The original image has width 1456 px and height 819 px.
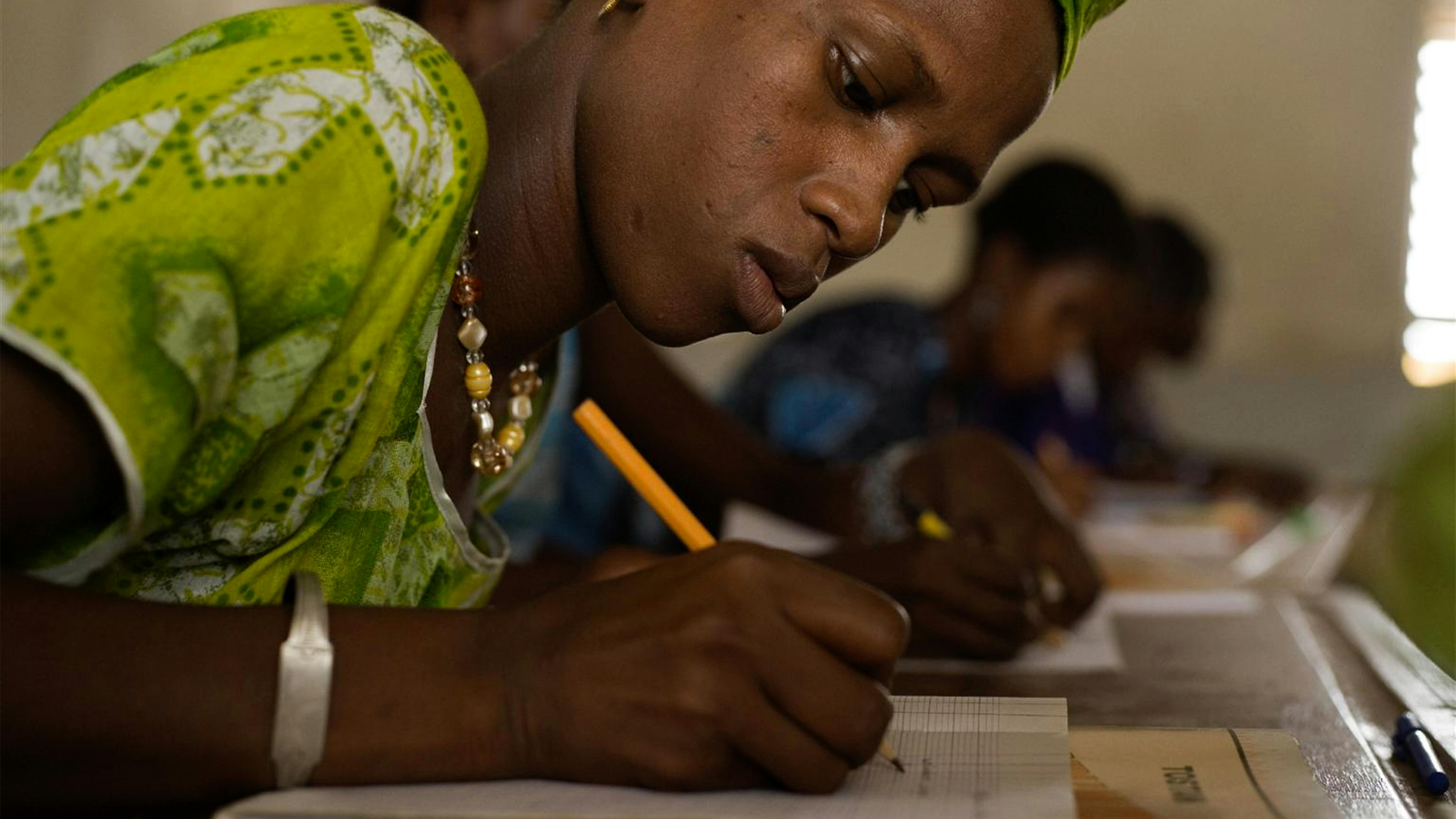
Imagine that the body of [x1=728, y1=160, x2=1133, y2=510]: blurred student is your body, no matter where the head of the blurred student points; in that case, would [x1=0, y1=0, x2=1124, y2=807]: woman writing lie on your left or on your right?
on your right

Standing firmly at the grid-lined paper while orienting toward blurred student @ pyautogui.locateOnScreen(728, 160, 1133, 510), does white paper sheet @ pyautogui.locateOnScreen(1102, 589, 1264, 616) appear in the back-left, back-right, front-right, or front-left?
front-right

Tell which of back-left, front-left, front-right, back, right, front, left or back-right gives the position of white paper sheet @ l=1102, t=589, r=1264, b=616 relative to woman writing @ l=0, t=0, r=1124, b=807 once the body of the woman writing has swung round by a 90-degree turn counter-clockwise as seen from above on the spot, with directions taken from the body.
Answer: front-right

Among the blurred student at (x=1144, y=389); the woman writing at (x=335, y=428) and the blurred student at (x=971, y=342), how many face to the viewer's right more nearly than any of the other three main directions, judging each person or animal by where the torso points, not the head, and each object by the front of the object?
3

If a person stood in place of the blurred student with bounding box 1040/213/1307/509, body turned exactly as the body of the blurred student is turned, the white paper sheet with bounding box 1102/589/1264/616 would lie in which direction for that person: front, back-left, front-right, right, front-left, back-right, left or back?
right

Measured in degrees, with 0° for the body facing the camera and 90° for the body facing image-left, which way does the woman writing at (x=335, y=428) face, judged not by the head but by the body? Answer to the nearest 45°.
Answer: approximately 270°

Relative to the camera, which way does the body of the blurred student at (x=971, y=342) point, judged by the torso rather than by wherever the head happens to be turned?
to the viewer's right

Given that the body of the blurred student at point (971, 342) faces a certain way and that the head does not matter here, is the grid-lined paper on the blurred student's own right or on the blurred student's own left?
on the blurred student's own right

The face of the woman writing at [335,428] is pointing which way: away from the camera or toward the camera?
toward the camera

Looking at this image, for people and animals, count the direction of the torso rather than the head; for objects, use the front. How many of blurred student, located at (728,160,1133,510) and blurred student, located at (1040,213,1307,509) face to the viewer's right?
2

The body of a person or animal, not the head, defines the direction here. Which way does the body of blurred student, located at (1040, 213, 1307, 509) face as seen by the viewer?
to the viewer's right

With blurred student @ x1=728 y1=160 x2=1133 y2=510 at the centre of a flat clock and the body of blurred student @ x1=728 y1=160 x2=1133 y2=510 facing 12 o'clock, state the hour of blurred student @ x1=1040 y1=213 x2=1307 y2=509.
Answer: blurred student @ x1=1040 y1=213 x2=1307 y2=509 is roughly at 10 o'clock from blurred student @ x1=728 y1=160 x2=1133 y2=510.

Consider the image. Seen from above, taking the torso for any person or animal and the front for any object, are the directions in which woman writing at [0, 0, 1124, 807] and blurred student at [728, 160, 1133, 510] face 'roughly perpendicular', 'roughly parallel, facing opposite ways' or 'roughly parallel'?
roughly parallel
